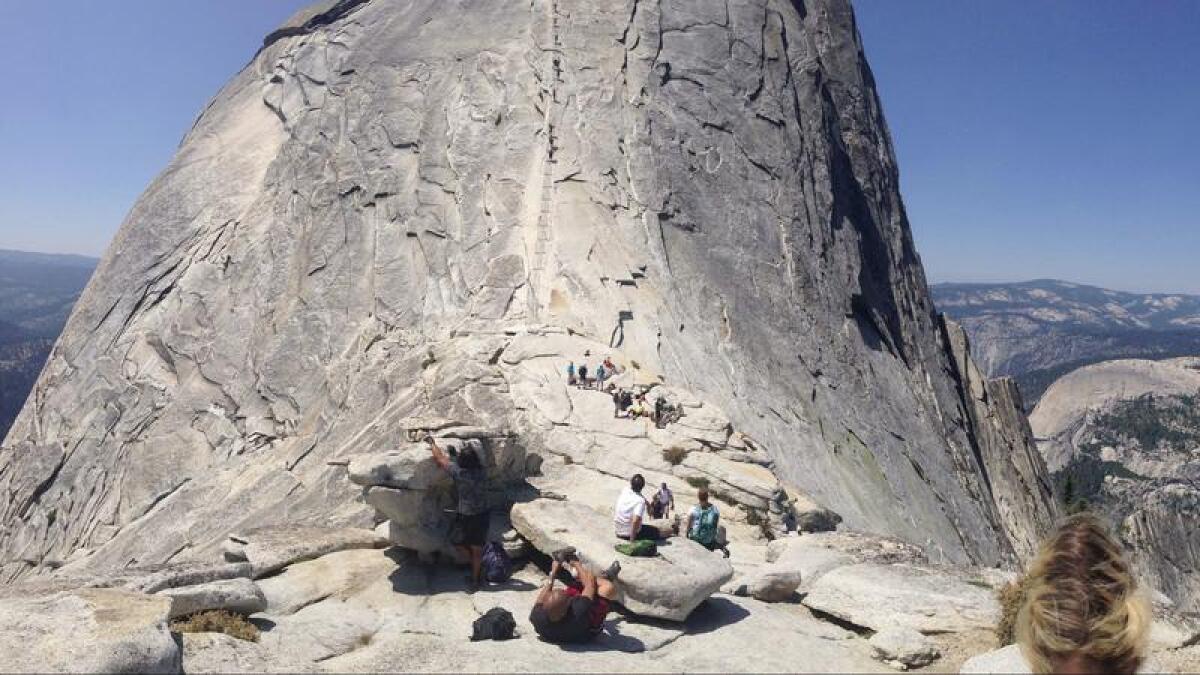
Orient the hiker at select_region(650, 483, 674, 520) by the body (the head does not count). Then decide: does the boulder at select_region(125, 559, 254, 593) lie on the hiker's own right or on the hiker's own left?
on the hiker's own right

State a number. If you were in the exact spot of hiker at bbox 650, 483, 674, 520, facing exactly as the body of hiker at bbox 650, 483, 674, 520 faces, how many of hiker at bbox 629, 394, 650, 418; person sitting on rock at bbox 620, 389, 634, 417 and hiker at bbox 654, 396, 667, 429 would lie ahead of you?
3

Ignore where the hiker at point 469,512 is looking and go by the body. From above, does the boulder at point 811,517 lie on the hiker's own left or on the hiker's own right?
on the hiker's own right

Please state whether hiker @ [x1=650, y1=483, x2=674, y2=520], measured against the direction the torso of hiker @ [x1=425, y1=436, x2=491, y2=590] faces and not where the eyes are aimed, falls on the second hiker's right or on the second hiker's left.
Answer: on the second hiker's right

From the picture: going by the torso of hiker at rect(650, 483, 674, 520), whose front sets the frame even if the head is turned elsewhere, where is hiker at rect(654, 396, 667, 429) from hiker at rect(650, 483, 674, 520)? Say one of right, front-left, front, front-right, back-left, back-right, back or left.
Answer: front

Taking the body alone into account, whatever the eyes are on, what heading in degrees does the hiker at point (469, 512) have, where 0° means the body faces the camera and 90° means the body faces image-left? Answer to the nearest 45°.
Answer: approximately 180°
